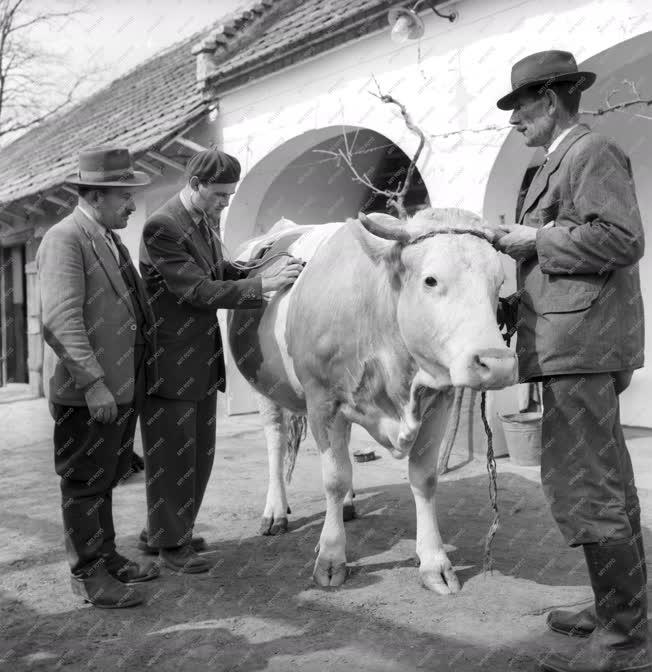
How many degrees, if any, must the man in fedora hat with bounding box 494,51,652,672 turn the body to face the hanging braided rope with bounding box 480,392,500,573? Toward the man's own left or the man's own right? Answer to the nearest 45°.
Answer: approximately 45° to the man's own right

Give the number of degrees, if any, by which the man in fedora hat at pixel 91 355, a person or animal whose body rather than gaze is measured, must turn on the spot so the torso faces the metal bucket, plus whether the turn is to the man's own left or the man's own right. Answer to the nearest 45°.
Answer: approximately 45° to the man's own left

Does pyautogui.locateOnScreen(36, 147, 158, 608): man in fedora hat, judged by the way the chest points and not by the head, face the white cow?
yes

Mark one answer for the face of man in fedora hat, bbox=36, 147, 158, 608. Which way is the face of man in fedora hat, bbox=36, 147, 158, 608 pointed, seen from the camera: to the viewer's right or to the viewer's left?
to the viewer's right

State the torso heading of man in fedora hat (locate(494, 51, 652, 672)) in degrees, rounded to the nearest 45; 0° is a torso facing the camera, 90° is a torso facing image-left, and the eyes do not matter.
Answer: approximately 90°

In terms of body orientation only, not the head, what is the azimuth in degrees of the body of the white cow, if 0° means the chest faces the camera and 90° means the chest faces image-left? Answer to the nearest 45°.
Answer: approximately 315°

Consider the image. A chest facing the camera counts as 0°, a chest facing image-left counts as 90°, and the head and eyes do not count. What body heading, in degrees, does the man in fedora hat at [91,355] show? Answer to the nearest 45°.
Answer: approximately 270°

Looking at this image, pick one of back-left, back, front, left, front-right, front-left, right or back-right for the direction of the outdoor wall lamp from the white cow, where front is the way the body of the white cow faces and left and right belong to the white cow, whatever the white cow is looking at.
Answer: back-left

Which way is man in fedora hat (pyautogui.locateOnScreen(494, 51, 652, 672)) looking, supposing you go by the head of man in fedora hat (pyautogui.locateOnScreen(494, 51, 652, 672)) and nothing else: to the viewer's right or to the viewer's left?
to the viewer's left
